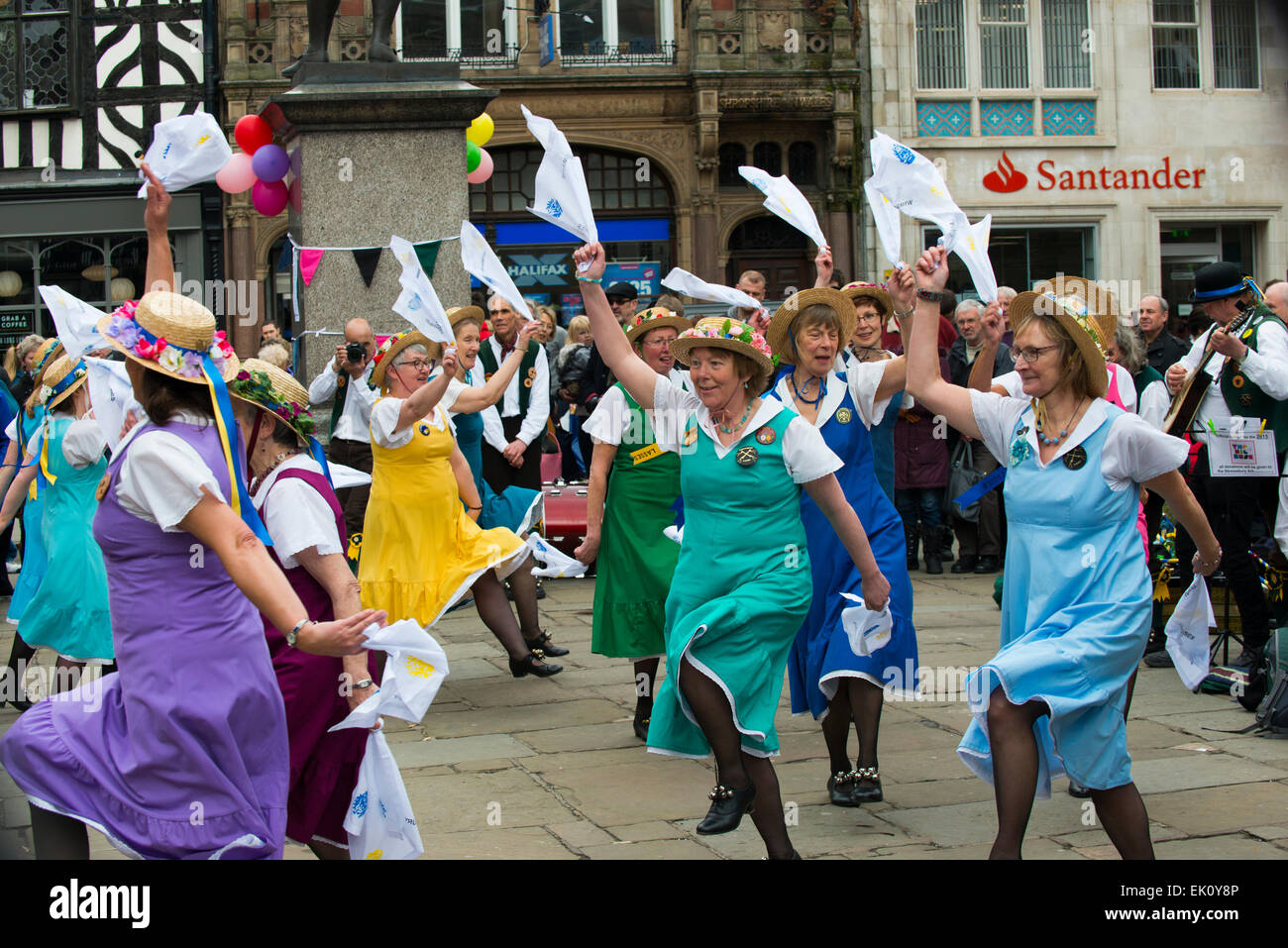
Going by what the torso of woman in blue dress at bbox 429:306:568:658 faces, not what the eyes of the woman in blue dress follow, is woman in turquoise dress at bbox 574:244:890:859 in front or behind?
in front

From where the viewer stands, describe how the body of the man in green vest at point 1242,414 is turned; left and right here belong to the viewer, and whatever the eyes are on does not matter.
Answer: facing the viewer and to the left of the viewer

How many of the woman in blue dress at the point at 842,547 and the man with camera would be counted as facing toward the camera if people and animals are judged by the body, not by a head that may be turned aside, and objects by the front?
2

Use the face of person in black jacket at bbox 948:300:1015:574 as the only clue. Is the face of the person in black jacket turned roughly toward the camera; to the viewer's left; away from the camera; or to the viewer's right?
toward the camera

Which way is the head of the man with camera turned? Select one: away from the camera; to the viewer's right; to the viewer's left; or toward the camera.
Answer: toward the camera

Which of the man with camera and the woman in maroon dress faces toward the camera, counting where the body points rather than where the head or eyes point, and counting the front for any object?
the man with camera

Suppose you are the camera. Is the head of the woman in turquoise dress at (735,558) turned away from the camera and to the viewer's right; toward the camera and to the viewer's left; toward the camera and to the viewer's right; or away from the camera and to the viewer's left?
toward the camera and to the viewer's left

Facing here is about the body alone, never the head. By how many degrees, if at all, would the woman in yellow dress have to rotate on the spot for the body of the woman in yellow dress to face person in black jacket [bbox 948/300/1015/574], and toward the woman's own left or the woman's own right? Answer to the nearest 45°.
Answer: approximately 90° to the woman's own left

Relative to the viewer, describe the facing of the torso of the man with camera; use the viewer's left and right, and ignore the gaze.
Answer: facing the viewer

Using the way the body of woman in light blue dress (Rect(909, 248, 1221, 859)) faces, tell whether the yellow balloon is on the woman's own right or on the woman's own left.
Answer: on the woman's own right

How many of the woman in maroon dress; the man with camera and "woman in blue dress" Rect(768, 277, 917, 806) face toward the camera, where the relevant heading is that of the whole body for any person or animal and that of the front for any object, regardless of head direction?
2

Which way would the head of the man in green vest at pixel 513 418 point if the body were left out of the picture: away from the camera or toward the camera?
toward the camera

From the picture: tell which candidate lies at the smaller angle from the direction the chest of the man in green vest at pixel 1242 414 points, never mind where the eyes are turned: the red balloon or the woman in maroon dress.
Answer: the woman in maroon dress

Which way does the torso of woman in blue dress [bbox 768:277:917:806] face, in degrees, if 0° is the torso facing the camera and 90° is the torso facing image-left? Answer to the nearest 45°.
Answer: approximately 0°

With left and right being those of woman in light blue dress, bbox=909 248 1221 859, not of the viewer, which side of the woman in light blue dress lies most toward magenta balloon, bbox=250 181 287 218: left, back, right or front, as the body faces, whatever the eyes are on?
right
